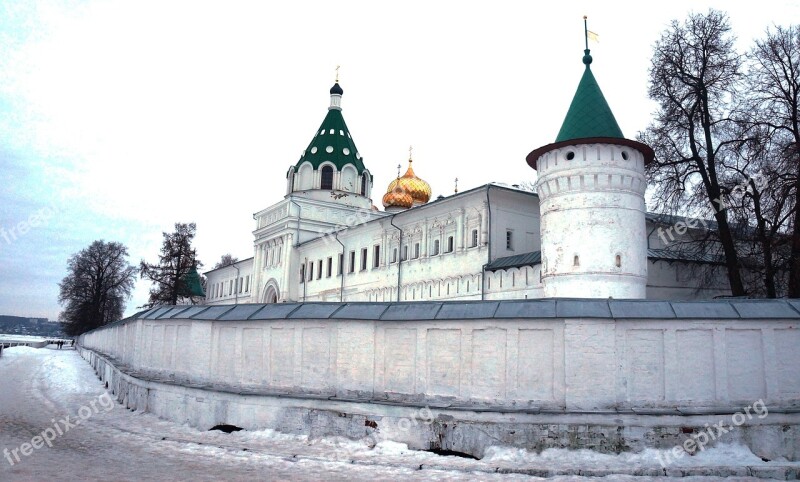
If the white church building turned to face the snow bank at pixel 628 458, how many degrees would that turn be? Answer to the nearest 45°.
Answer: approximately 45° to its left

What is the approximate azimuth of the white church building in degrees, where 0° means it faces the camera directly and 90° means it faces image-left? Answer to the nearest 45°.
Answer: approximately 45°

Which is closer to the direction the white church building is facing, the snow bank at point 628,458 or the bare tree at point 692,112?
the snow bank
